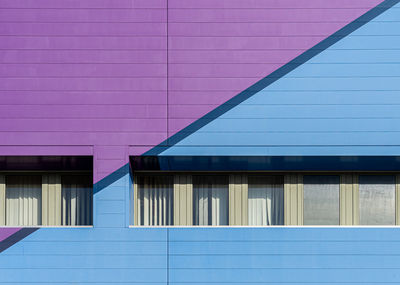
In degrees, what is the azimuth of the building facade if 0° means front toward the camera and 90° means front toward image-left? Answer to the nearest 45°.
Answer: approximately 0°
